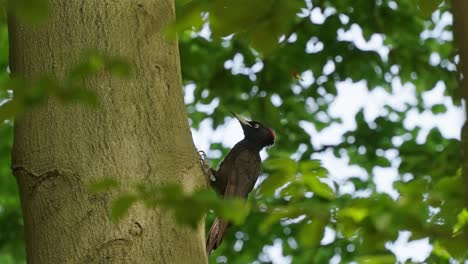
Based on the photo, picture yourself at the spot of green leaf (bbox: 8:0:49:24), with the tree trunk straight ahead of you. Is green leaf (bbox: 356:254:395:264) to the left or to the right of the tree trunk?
right

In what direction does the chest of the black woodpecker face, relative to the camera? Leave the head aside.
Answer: to the viewer's left

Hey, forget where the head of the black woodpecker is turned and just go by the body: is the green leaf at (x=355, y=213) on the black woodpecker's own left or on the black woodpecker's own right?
on the black woodpecker's own left
